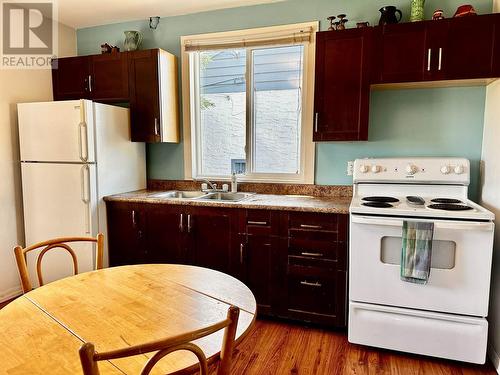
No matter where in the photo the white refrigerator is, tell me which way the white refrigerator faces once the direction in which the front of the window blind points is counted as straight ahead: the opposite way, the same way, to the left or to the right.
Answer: the same way

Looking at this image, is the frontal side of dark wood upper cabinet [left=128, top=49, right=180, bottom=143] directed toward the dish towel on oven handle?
no

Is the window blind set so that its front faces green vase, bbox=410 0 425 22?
no

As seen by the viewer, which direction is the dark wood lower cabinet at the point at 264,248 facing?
toward the camera

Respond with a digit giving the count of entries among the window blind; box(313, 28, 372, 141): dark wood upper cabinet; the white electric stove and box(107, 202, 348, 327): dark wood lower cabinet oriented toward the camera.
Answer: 4

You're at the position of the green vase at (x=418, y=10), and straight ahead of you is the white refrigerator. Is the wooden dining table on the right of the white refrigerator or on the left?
left

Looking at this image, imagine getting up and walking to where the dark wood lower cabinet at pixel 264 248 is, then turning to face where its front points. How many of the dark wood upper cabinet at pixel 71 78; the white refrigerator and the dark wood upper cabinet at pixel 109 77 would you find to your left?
0

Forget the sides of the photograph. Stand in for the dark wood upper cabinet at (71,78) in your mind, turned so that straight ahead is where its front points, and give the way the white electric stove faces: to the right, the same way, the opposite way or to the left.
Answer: the same way

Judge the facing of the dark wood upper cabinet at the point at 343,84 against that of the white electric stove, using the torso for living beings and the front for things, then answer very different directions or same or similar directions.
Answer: same or similar directions

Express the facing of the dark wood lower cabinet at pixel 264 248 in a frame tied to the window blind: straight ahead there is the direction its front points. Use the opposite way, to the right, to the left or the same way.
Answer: the same way

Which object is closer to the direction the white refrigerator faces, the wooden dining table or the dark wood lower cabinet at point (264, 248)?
the wooden dining table

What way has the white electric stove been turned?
toward the camera

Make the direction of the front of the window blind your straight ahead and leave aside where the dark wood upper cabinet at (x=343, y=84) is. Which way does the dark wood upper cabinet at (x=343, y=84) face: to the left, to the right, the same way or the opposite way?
the same way

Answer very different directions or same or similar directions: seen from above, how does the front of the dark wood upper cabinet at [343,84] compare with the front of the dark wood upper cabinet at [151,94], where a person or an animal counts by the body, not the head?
same or similar directions

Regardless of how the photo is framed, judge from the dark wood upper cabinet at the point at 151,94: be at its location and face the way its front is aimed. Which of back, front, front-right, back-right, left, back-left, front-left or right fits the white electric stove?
left

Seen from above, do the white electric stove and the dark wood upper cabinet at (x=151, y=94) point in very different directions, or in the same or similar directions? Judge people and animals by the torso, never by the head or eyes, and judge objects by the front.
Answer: same or similar directions

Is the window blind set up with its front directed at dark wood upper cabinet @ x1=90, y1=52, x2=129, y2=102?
no
